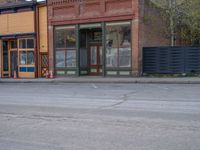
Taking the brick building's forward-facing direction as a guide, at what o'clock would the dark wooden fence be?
The dark wooden fence is roughly at 10 o'clock from the brick building.

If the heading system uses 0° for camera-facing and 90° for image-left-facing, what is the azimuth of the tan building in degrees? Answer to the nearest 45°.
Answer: approximately 0°

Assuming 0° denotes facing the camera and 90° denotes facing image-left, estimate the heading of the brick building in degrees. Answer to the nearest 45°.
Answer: approximately 0°

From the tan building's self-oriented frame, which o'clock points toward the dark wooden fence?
The dark wooden fence is roughly at 10 o'clock from the tan building.
